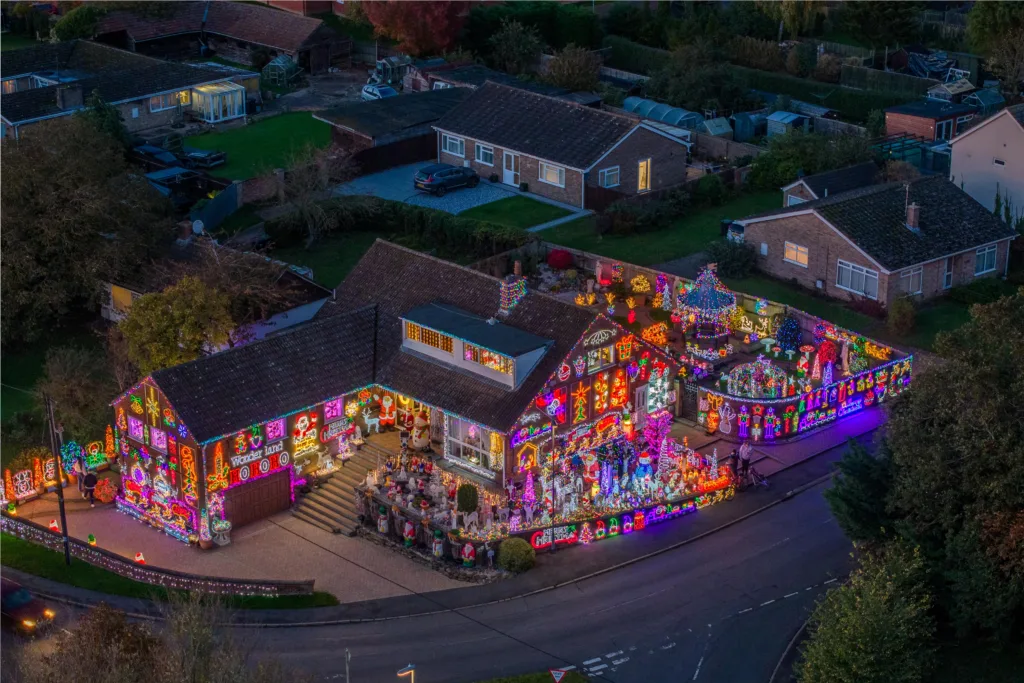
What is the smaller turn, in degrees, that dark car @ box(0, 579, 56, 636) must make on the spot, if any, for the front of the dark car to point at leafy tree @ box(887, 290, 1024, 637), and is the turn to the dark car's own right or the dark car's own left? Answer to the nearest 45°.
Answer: approximately 45° to the dark car's own left

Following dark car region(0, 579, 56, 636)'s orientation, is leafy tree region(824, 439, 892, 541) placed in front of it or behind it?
in front

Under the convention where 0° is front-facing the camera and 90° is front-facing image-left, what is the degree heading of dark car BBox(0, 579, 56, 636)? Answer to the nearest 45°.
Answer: approximately 315°

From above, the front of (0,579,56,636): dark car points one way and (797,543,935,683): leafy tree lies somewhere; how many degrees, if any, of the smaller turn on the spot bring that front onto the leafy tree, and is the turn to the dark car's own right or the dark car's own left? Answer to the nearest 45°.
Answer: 0° — it already faces it
